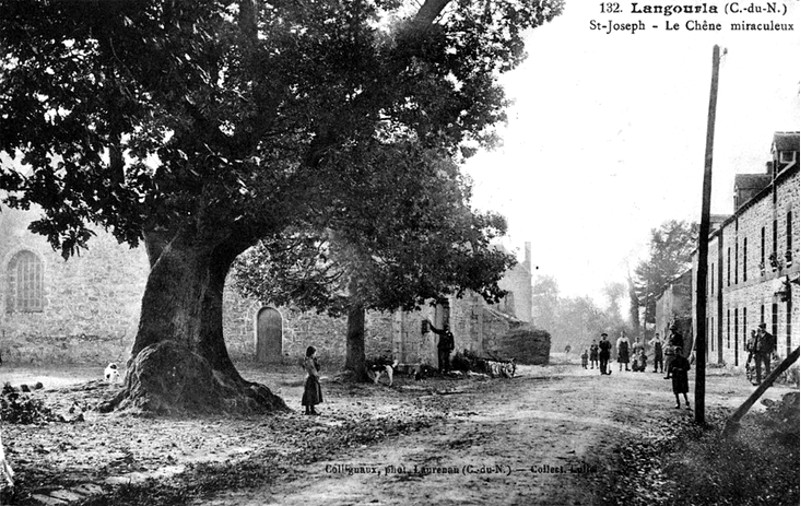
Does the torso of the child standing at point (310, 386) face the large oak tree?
no

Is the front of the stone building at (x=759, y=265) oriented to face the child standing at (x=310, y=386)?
no

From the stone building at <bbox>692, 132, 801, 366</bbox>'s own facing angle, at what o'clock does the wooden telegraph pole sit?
The wooden telegraph pole is roughly at 9 o'clock from the stone building.

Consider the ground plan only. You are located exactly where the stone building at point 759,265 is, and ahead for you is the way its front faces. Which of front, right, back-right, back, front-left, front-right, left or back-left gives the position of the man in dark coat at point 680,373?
left

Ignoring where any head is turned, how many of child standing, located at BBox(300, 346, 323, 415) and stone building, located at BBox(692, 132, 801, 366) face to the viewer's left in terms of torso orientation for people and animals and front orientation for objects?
1

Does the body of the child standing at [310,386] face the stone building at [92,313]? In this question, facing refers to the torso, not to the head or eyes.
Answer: no

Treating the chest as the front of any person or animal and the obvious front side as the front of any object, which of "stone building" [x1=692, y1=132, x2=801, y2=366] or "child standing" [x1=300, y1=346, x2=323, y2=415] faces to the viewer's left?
the stone building

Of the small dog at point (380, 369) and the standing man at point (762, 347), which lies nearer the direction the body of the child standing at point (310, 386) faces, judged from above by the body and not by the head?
the standing man

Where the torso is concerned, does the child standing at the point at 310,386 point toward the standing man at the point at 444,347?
no

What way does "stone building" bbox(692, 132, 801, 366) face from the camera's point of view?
to the viewer's left

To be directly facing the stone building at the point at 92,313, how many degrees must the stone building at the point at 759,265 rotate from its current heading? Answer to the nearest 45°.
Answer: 0° — it already faces it
